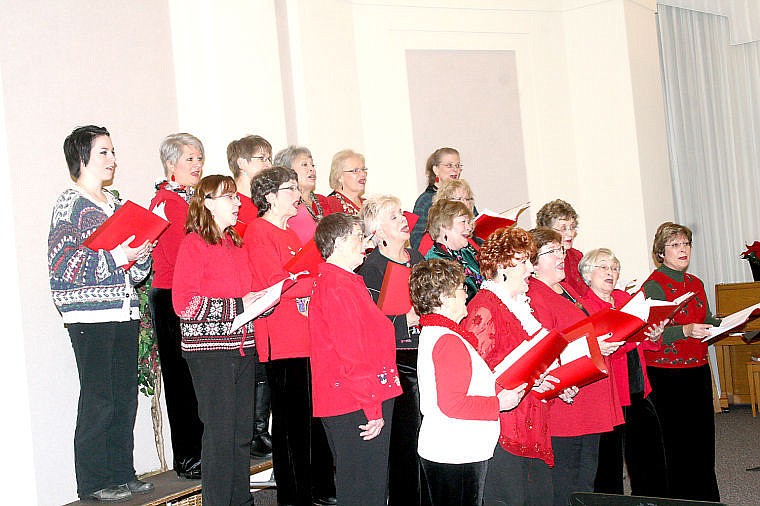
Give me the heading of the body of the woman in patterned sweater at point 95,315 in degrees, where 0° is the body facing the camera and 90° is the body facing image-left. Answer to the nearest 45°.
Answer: approximately 270°

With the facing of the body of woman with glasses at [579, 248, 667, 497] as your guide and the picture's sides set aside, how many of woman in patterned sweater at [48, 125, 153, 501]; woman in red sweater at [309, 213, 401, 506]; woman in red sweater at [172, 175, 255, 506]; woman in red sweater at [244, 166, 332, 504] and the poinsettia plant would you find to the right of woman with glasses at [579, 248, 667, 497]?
4

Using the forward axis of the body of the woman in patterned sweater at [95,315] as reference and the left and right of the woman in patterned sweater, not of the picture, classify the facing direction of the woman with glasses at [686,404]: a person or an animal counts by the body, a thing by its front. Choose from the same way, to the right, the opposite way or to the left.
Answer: to the right

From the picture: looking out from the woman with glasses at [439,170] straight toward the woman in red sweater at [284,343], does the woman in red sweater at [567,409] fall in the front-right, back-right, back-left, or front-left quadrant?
front-left

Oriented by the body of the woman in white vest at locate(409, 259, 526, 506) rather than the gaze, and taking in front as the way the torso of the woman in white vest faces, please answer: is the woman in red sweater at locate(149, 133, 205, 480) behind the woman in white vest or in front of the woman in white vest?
behind

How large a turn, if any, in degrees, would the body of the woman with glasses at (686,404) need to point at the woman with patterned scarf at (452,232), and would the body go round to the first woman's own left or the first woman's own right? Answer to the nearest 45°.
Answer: approximately 90° to the first woman's own right

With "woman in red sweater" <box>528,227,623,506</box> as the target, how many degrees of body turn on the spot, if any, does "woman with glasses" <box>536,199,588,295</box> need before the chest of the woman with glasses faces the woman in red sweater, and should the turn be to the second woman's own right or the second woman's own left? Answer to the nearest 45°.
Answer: approximately 45° to the second woman's own right

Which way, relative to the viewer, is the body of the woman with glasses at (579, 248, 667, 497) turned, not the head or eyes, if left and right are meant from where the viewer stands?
facing the viewer and to the right of the viewer

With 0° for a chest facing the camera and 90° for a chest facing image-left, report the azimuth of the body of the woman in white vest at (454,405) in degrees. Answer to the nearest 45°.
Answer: approximately 270°

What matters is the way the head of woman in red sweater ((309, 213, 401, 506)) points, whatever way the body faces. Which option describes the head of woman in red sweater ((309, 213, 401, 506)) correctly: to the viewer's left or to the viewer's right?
to the viewer's right

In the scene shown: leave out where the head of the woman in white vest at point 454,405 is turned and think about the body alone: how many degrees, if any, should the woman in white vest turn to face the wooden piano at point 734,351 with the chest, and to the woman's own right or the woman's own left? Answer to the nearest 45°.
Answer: approximately 45° to the woman's own left
